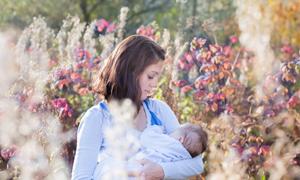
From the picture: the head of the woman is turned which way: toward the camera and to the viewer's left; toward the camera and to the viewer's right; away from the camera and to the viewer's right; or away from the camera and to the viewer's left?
toward the camera and to the viewer's right

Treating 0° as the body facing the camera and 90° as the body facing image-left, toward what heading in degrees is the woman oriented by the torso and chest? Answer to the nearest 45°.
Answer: approximately 315°

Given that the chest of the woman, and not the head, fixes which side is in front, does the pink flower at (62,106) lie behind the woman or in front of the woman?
behind
